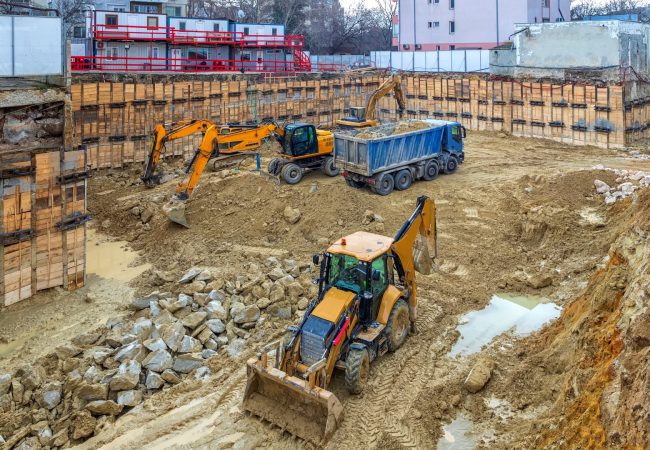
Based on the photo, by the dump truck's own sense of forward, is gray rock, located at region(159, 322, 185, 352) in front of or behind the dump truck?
behind

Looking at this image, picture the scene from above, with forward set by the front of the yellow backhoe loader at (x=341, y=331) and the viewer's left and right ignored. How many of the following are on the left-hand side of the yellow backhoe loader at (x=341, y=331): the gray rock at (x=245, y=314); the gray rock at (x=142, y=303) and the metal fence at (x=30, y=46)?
0

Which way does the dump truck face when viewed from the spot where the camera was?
facing away from the viewer and to the right of the viewer

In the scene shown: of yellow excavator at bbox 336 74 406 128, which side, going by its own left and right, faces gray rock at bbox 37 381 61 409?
right

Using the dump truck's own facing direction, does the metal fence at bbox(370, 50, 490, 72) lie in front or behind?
in front

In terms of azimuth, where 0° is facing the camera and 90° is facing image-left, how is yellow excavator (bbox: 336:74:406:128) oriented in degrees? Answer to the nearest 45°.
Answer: approximately 270°

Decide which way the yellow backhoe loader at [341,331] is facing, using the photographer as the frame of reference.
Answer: facing the viewer and to the left of the viewer

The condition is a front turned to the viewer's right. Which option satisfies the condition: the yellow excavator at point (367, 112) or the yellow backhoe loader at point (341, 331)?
the yellow excavator

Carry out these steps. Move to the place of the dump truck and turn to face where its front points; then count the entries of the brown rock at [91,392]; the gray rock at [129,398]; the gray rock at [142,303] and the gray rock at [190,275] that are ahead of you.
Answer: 0

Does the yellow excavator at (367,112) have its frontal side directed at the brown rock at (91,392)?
no

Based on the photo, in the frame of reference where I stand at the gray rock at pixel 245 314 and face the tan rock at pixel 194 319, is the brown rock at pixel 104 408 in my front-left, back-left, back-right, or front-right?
front-left

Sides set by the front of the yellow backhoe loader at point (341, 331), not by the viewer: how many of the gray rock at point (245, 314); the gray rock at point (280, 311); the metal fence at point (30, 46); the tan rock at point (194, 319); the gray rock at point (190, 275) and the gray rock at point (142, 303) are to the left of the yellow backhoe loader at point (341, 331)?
0

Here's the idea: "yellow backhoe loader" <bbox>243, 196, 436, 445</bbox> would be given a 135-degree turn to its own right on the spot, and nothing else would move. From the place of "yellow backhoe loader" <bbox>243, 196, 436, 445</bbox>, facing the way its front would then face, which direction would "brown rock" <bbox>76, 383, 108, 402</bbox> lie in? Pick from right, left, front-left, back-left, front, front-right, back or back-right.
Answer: left

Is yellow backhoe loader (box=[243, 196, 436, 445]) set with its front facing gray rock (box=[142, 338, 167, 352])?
no

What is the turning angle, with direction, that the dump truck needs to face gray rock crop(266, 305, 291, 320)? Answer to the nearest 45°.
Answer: approximately 135° to its right

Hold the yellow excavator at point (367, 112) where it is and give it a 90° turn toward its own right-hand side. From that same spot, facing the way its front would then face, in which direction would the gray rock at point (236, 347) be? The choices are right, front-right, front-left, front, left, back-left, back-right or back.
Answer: front
